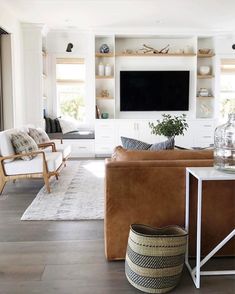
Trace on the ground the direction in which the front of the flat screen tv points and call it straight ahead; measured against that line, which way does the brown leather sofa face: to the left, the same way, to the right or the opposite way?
the opposite way

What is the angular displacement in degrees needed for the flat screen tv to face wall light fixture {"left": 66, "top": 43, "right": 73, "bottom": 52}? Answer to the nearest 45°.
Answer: approximately 90° to its right

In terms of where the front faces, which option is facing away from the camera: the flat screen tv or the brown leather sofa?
the brown leather sofa

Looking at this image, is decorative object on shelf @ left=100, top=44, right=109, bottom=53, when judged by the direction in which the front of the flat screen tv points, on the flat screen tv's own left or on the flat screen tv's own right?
on the flat screen tv's own right

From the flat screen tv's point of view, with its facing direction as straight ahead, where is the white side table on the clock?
The white side table is roughly at 12 o'clock from the flat screen tv.

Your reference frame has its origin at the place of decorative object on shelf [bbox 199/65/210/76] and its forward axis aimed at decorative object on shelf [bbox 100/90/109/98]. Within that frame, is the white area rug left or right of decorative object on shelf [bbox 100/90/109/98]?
left

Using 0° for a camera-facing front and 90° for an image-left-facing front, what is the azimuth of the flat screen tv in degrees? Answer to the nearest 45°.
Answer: approximately 0°

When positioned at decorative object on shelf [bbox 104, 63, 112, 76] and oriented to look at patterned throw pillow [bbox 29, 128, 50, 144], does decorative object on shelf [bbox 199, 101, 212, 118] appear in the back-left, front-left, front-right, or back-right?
back-left

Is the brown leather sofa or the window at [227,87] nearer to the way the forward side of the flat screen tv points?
the brown leather sofa

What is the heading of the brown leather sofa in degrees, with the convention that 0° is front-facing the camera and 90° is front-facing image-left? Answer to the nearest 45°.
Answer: approximately 180°

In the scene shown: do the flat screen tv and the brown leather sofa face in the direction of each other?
yes

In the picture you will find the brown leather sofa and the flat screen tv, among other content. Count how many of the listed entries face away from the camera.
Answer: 1
